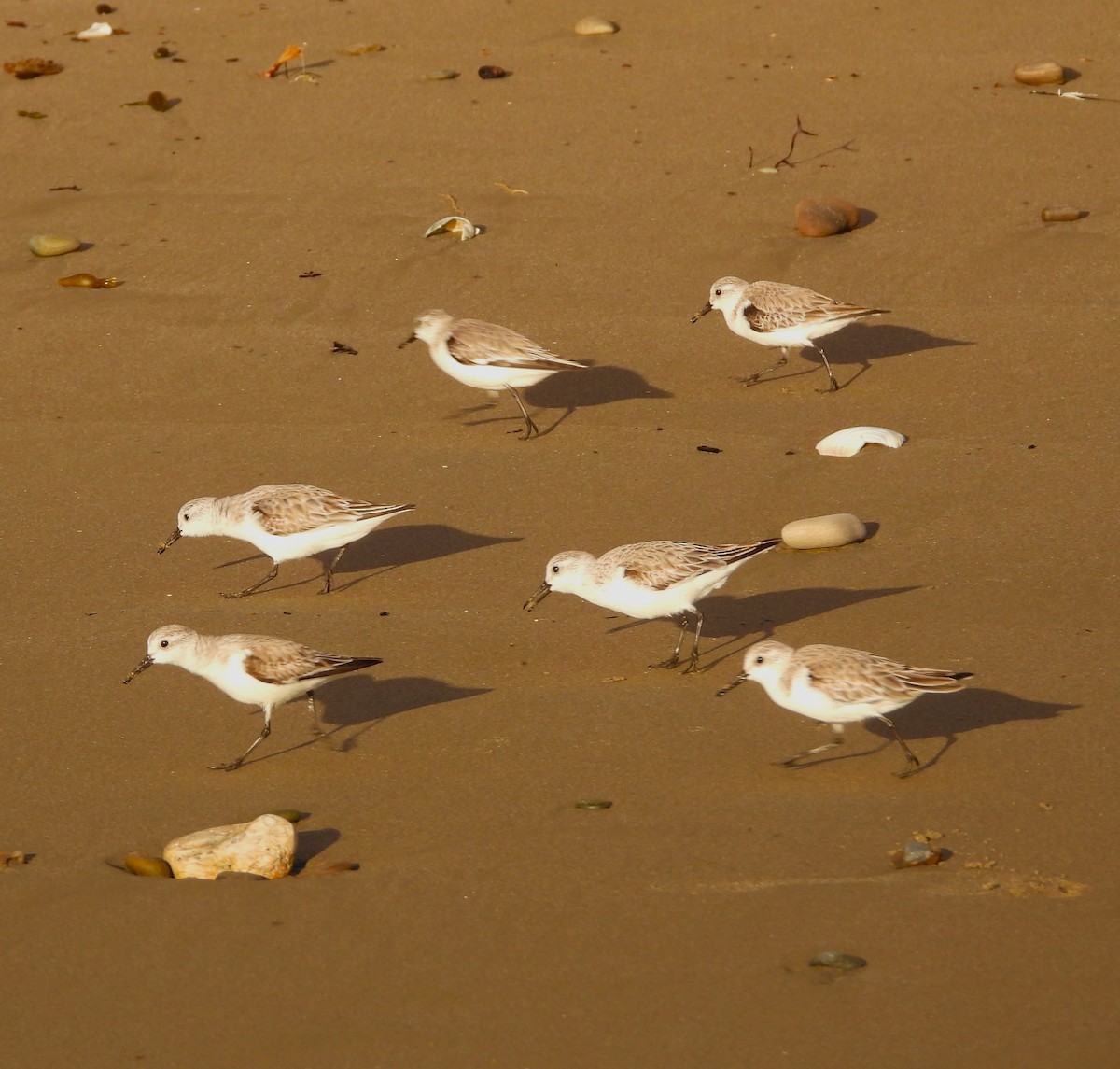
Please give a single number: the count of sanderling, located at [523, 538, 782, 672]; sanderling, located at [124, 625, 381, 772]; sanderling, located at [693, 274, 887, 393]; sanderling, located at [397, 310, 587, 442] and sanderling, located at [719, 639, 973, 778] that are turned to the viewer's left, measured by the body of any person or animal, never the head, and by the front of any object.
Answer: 5

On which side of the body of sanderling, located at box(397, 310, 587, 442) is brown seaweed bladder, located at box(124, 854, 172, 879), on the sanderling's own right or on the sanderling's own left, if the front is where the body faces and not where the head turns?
on the sanderling's own left

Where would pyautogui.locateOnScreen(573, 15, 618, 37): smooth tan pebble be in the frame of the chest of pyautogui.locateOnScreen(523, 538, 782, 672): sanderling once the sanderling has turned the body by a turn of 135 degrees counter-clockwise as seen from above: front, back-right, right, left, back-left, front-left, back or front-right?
back-left

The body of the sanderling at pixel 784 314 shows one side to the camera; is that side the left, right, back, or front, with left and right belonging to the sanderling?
left

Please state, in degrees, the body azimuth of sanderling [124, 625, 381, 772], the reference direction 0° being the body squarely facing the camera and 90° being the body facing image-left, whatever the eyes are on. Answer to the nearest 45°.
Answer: approximately 90°

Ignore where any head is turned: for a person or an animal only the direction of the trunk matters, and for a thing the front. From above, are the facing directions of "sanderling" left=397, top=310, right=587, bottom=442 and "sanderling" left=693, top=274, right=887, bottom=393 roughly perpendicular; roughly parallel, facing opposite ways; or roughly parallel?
roughly parallel

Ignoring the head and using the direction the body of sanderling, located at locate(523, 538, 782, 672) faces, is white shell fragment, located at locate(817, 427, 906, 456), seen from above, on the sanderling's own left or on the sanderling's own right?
on the sanderling's own right

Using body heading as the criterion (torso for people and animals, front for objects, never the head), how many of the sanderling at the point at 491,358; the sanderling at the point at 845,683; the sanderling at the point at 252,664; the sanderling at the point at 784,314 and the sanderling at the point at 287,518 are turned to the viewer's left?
5

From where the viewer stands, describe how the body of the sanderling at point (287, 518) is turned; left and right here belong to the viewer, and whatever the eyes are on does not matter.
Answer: facing to the left of the viewer

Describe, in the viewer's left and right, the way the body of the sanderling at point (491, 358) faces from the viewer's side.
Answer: facing to the left of the viewer

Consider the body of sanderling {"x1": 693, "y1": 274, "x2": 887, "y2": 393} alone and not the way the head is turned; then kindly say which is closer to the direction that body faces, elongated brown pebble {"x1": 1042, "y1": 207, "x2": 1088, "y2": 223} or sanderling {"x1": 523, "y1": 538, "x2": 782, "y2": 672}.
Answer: the sanderling

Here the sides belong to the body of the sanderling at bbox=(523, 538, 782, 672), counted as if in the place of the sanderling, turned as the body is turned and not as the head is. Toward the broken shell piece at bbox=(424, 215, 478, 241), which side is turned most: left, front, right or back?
right

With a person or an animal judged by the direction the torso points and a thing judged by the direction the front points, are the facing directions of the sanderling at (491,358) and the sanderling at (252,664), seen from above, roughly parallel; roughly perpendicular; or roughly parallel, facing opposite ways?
roughly parallel

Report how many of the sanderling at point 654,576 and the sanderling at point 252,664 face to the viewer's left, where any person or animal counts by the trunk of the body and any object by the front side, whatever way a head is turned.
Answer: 2

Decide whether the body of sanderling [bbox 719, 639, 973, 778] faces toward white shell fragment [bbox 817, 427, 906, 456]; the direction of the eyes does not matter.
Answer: no

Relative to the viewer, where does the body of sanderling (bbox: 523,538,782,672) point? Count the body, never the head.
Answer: to the viewer's left

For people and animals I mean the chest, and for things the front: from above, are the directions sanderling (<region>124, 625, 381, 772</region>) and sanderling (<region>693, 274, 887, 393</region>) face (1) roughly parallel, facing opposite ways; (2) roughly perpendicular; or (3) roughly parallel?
roughly parallel

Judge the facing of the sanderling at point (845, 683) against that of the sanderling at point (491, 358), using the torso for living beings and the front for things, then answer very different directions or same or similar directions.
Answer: same or similar directions

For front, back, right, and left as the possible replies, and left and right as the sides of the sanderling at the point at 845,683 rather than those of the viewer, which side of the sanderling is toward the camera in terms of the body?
left

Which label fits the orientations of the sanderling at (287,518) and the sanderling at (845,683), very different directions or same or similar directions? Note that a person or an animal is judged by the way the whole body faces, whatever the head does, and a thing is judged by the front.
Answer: same or similar directions

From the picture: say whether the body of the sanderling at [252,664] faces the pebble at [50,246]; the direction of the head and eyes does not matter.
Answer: no

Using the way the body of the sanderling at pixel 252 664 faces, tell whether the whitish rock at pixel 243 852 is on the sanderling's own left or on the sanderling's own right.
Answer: on the sanderling's own left
